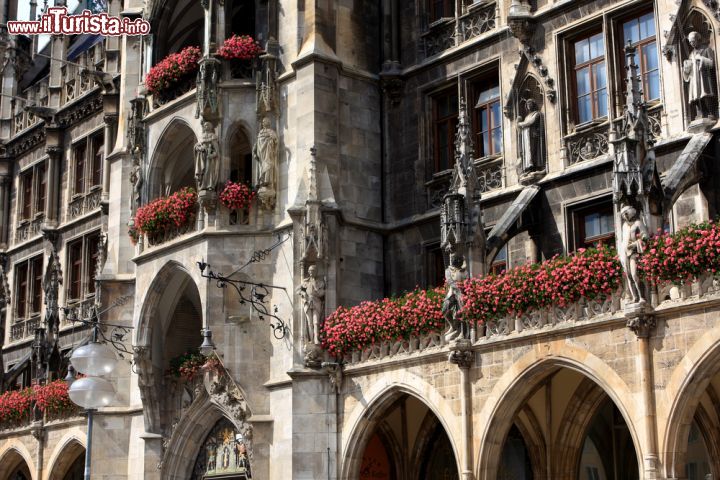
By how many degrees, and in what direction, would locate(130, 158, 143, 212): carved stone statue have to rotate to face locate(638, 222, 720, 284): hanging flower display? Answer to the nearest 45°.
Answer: approximately 90° to its left

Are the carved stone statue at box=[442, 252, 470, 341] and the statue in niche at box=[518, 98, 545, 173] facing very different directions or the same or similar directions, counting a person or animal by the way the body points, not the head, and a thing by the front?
same or similar directions

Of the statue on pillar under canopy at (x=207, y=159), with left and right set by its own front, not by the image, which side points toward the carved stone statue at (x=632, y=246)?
left

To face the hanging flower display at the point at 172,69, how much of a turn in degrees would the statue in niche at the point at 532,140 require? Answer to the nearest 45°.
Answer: approximately 45° to its right

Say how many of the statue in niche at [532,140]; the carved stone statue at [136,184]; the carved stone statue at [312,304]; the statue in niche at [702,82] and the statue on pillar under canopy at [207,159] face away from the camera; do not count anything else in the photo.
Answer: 0

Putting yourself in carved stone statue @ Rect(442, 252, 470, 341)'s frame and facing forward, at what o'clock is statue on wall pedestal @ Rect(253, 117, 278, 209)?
The statue on wall pedestal is roughly at 3 o'clock from the carved stone statue.

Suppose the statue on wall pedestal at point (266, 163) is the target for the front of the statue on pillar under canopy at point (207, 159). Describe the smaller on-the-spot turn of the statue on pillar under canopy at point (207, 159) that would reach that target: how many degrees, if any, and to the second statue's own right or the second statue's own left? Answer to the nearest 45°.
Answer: approximately 90° to the second statue's own left

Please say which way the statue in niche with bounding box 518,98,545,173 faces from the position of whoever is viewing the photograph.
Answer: facing the viewer and to the left of the viewer

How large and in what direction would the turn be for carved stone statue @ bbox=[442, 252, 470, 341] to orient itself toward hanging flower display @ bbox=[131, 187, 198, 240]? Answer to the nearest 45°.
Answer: approximately 90° to its right

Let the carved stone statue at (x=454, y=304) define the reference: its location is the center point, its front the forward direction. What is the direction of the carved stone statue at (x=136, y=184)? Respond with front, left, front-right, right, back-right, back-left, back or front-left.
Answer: right

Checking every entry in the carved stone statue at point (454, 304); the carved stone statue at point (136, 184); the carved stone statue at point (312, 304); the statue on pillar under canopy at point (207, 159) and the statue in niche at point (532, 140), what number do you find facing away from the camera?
0

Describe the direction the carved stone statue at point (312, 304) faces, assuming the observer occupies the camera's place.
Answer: facing the viewer

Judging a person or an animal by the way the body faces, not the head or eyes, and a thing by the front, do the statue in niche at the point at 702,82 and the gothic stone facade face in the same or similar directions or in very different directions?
same or similar directions

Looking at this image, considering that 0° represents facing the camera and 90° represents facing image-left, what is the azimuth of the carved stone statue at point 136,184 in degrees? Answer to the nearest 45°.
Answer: approximately 45°

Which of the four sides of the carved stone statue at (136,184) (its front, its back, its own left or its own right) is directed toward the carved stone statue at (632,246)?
left

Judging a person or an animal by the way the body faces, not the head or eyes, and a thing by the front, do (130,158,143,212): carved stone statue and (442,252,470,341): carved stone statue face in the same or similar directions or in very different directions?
same or similar directions
